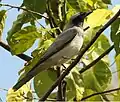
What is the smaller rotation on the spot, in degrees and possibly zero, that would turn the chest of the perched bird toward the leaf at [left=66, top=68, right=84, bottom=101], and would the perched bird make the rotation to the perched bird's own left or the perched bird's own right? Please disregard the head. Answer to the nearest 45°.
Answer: approximately 45° to the perched bird's own left

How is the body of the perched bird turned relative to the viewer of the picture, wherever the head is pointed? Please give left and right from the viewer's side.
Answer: facing to the right of the viewer
